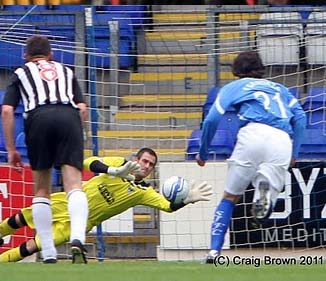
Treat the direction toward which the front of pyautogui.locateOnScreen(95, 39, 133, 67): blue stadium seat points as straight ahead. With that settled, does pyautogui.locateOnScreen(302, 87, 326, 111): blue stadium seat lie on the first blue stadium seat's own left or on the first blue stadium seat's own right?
on the first blue stadium seat's own left

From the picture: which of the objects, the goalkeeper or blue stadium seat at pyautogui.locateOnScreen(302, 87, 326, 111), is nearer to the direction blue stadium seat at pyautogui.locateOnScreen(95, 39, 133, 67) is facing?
the goalkeeper

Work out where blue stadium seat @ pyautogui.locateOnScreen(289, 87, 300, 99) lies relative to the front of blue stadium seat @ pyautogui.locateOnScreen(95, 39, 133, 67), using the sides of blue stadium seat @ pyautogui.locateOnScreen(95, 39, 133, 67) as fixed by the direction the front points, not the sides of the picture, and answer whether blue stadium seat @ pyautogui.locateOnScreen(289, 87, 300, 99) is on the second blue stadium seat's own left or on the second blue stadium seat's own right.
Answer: on the second blue stadium seat's own left

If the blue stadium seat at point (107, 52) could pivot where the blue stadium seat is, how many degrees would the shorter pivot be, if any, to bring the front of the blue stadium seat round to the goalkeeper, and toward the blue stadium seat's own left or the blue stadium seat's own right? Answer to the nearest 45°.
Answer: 0° — it already faces them

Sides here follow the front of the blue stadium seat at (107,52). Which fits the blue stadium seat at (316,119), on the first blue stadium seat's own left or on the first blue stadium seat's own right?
on the first blue stadium seat's own left

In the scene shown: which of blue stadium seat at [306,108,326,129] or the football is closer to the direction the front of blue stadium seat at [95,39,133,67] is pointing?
the football

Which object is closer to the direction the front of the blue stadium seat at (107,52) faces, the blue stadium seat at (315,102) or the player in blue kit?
the player in blue kit

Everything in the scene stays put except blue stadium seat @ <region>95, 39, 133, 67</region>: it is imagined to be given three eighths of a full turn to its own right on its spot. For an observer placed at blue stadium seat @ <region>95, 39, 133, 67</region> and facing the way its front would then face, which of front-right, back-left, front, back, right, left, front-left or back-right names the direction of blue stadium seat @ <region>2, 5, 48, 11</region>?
front

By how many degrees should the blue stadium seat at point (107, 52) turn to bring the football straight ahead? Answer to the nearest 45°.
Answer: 0° — it already faces it

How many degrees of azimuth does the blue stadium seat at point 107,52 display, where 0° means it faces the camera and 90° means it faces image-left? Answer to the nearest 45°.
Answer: approximately 0°
